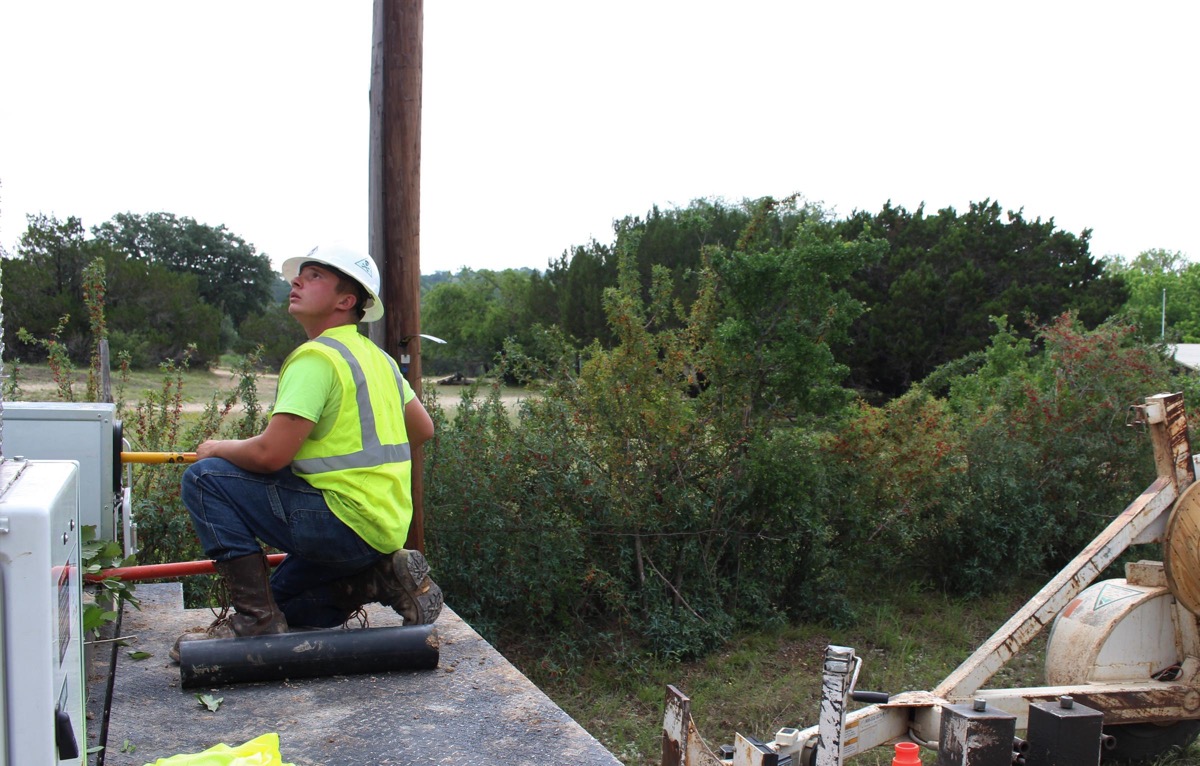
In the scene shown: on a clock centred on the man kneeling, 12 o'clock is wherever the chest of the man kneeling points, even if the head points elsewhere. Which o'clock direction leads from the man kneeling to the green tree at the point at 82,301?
The green tree is roughly at 1 o'clock from the man kneeling.

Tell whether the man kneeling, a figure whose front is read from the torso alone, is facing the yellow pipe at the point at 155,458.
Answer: yes

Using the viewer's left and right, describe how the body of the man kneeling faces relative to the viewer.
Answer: facing away from the viewer and to the left of the viewer

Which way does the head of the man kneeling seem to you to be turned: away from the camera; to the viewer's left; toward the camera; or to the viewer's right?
to the viewer's left

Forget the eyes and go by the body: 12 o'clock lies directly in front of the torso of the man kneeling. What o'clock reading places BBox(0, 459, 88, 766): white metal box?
The white metal box is roughly at 8 o'clock from the man kneeling.

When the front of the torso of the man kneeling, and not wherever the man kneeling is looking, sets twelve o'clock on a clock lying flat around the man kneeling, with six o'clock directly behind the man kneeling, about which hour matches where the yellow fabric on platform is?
The yellow fabric on platform is roughly at 8 o'clock from the man kneeling.

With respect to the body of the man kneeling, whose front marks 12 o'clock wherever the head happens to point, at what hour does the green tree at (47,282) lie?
The green tree is roughly at 1 o'clock from the man kneeling.

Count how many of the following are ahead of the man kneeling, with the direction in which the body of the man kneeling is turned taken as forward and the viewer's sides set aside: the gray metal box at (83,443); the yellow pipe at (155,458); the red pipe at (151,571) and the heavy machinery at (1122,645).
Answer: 3

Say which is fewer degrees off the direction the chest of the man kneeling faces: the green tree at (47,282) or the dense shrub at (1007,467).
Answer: the green tree

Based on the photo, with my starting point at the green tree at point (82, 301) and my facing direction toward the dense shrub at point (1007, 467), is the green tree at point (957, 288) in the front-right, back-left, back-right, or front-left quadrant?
front-left

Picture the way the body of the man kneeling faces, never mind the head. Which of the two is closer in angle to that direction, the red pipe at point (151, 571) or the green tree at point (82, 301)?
the red pipe
